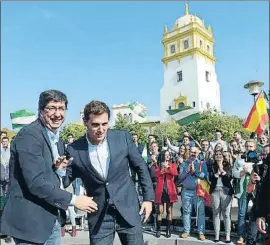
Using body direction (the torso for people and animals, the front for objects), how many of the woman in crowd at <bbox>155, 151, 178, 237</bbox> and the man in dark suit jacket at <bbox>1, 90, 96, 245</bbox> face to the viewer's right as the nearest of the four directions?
1

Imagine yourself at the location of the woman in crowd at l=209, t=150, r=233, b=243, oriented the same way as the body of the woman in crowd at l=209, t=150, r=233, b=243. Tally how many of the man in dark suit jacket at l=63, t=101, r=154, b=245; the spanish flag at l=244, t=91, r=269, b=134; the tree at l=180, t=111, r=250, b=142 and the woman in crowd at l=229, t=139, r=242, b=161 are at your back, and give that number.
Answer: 3

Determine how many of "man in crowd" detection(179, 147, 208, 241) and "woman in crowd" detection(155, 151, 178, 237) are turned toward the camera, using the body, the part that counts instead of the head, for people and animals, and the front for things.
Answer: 2

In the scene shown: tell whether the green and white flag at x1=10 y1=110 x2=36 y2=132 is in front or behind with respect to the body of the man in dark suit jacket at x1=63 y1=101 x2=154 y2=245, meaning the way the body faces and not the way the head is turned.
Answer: behind

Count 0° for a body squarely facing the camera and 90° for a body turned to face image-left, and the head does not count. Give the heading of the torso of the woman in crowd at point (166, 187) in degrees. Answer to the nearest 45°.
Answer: approximately 0°

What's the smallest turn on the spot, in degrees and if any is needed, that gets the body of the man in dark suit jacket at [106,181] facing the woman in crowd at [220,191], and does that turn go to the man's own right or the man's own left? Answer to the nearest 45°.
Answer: approximately 135° to the man's own left

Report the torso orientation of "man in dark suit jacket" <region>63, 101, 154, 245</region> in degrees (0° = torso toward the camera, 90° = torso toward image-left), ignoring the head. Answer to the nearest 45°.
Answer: approximately 0°
